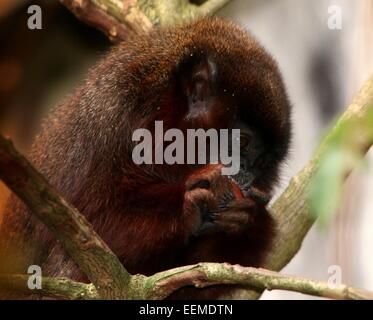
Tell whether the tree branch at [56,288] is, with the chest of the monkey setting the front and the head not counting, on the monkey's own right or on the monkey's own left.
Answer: on the monkey's own right

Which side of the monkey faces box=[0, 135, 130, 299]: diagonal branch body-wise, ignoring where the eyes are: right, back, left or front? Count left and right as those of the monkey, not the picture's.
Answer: right

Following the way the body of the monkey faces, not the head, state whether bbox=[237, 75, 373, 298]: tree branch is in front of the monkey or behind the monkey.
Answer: in front
